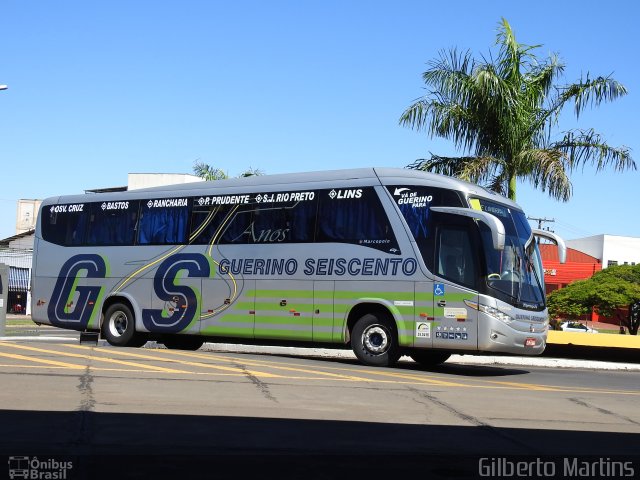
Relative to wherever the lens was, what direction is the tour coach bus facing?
facing the viewer and to the right of the viewer
